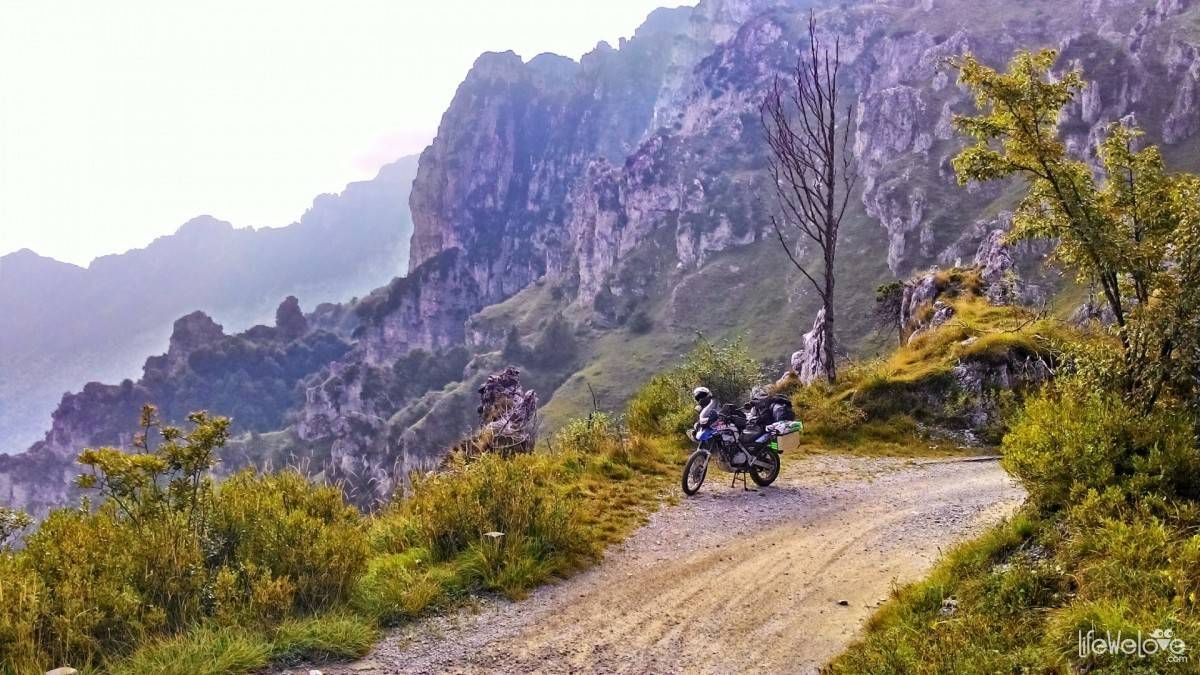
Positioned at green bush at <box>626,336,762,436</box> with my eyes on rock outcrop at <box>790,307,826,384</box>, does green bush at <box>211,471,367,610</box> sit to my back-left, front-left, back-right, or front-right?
back-right

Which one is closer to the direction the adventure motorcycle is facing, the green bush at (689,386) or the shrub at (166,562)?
the shrub

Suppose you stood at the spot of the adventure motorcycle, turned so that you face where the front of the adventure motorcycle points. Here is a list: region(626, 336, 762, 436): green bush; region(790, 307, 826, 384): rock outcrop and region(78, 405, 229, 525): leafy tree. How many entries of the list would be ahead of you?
1

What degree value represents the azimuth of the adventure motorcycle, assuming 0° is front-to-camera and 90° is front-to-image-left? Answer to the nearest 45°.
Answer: approximately 45°

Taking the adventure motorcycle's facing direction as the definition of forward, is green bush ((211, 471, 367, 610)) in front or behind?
in front

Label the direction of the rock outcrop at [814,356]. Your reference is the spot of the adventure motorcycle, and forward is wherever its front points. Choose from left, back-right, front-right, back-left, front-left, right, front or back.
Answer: back-right

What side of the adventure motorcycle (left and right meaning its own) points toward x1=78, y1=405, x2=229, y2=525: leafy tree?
front

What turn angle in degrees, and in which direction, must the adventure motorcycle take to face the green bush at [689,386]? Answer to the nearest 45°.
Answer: approximately 135° to its right
